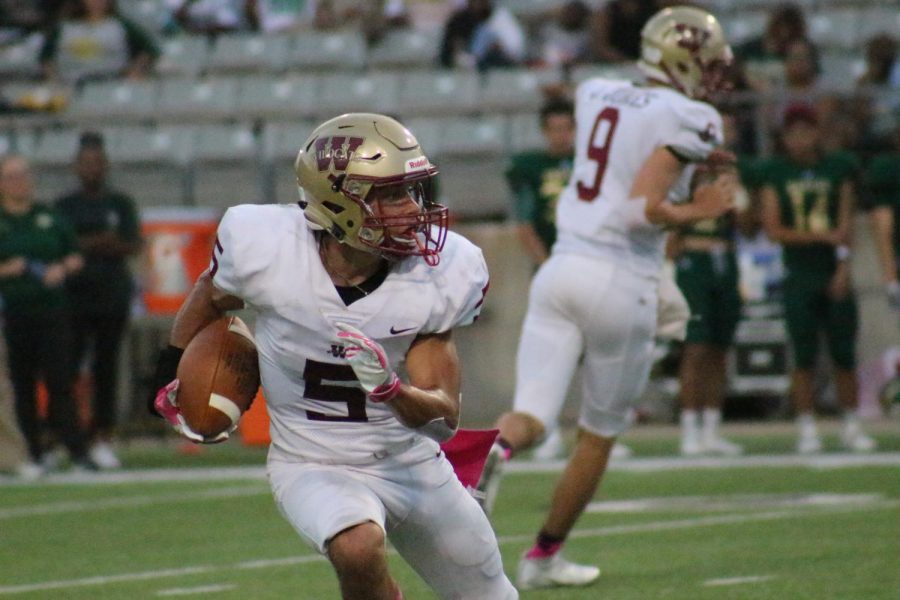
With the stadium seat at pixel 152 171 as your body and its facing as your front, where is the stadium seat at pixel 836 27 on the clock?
the stadium seat at pixel 836 27 is roughly at 9 o'clock from the stadium seat at pixel 152 171.

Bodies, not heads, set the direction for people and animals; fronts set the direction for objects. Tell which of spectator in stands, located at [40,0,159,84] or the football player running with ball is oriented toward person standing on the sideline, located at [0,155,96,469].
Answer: spectator in stands, located at [40,0,159,84]

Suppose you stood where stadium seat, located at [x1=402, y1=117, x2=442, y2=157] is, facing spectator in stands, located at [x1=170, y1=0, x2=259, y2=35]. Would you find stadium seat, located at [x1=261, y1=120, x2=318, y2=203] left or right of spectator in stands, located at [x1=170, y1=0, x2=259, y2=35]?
left

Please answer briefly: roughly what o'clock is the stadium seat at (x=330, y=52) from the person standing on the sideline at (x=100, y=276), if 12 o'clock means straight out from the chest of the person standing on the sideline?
The stadium seat is roughly at 7 o'clock from the person standing on the sideline.

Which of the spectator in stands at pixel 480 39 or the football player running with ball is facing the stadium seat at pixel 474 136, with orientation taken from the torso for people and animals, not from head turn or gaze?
the spectator in stands

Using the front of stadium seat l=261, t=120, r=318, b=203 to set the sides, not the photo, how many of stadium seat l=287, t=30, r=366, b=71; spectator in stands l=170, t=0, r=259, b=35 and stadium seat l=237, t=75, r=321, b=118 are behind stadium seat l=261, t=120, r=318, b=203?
3

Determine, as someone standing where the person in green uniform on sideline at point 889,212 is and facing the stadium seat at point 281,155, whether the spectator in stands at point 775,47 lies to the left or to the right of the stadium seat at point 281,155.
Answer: right

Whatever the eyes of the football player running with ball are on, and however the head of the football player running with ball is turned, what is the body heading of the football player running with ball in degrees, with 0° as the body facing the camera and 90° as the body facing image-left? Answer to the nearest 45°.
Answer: approximately 0°

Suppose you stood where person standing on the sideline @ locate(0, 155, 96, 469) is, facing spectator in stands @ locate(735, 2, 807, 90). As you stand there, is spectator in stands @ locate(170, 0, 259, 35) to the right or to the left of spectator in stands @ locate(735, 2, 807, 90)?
left

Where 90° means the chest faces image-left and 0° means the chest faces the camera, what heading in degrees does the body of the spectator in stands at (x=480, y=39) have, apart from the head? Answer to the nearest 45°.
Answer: approximately 0°
